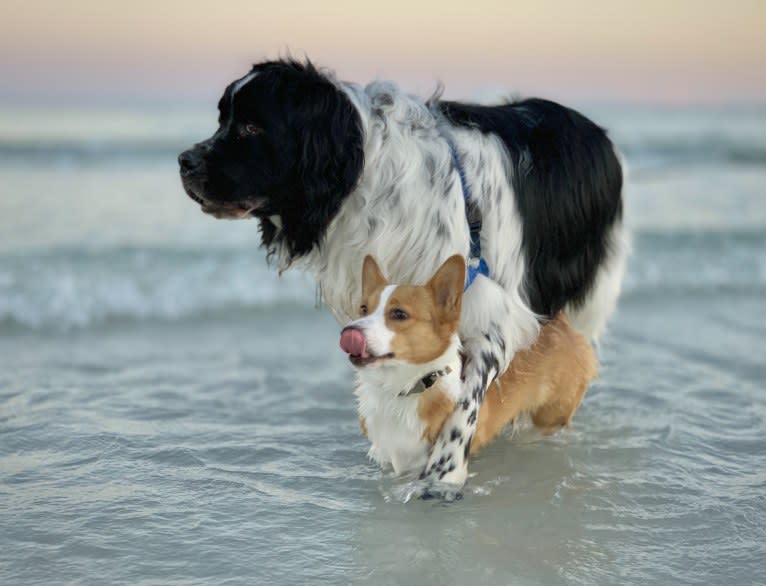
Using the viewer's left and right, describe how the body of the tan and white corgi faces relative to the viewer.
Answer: facing the viewer and to the left of the viewer
